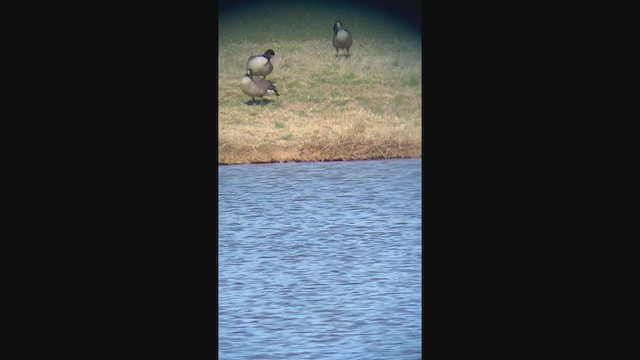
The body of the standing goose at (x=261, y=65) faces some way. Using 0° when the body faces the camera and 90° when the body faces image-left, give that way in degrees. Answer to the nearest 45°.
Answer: approximately 270°
